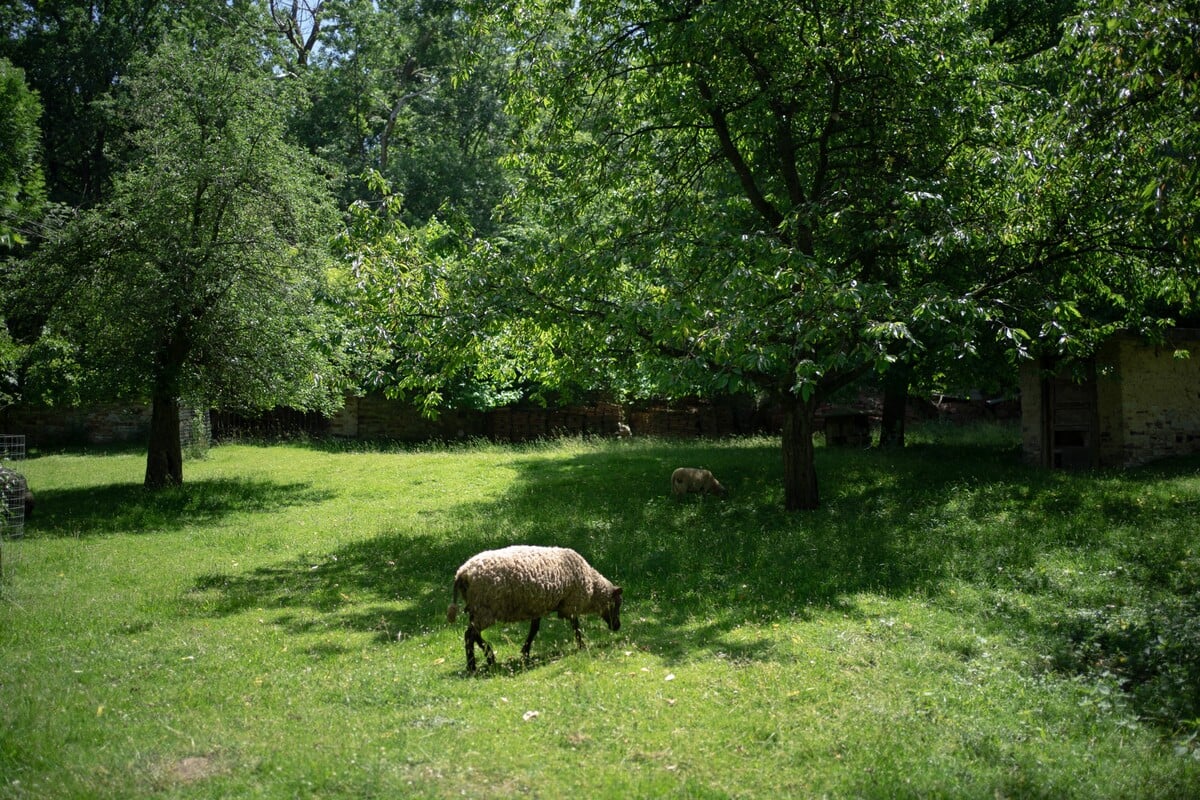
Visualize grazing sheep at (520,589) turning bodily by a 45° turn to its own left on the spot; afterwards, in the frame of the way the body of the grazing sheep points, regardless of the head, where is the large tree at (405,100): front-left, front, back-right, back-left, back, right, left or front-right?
front-left

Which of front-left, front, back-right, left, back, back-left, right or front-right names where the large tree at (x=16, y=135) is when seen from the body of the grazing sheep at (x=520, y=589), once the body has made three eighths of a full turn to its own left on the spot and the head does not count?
front

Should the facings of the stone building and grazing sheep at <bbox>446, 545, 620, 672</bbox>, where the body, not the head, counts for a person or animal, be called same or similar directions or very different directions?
very different directions

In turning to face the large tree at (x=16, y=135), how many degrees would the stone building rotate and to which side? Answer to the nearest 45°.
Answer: approximately 45° to its right

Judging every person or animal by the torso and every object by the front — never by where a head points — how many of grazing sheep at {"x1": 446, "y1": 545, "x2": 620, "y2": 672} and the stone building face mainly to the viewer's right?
1

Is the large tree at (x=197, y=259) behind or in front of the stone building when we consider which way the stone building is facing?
in front

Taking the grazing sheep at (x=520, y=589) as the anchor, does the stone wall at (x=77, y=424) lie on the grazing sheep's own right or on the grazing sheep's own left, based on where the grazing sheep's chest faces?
on the grazing sheep's own left

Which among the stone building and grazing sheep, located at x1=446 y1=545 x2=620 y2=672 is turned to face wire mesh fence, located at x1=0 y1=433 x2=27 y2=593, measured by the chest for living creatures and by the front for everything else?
the stone building

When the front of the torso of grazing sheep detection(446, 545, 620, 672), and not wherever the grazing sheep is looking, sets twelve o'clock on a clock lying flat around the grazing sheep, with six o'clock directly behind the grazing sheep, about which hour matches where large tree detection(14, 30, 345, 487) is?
The large tree is roughly at 8 o'clock from the grazing sheep.

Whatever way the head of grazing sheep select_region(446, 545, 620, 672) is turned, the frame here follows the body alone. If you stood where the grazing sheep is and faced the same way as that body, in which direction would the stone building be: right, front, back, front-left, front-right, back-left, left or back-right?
front-left

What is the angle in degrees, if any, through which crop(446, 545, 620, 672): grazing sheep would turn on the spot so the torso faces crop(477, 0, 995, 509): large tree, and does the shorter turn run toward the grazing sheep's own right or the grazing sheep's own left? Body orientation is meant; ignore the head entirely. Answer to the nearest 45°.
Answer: approximately 45° to the grazing sheep's own left

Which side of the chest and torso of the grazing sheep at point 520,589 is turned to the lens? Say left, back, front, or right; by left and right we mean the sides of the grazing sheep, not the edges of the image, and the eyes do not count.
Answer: right
